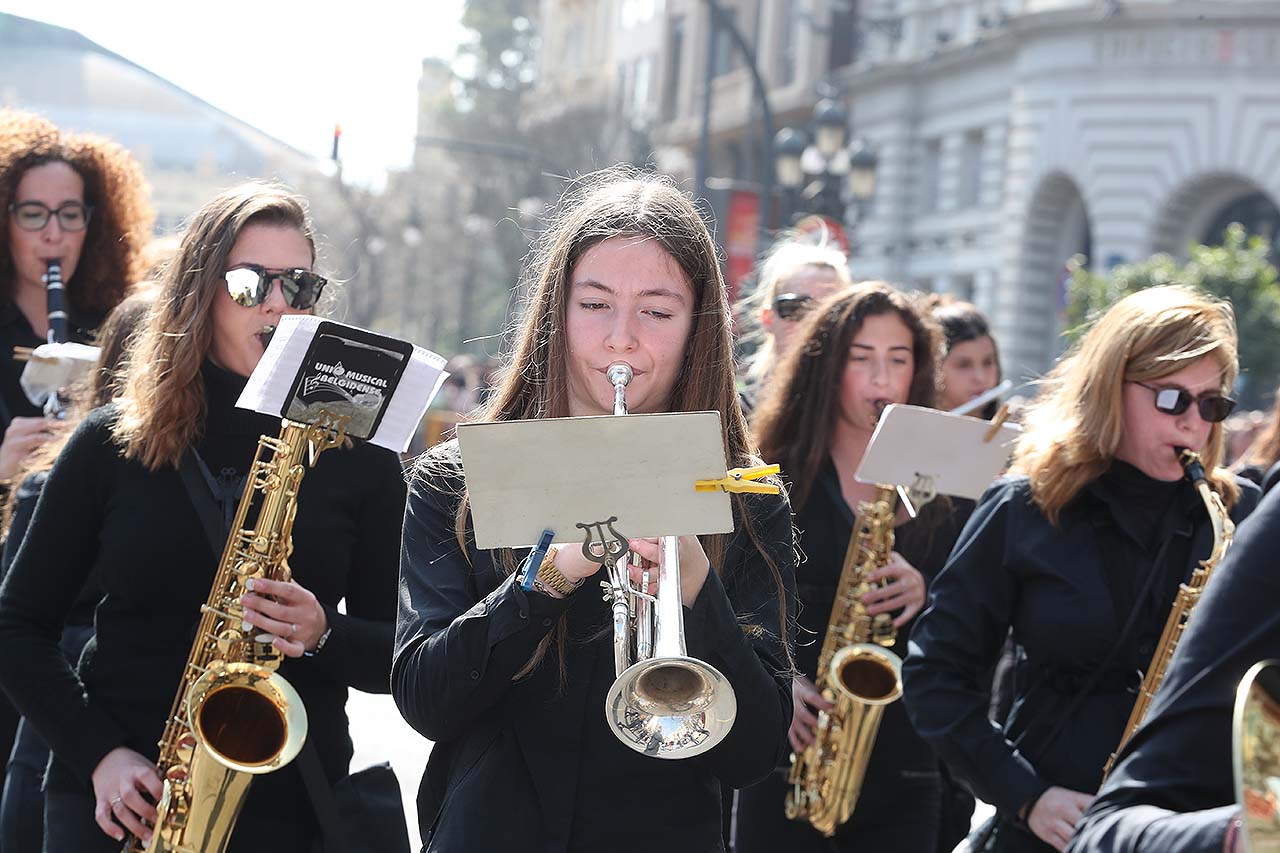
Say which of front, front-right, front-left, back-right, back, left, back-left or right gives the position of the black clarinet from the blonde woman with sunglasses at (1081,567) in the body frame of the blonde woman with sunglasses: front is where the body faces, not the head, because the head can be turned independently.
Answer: back-right

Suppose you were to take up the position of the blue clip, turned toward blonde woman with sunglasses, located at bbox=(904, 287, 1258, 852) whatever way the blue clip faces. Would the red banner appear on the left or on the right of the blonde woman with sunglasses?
left

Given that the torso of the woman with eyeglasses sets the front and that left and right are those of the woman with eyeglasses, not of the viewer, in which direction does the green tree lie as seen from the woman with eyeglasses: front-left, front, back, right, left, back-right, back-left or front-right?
back-left

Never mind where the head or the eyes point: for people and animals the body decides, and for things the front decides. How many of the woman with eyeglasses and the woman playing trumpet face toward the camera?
2

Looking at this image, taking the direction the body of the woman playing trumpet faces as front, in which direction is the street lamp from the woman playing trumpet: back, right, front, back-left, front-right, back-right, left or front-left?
back

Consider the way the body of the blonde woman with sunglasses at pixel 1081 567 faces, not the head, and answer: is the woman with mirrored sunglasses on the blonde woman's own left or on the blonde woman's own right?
on the blonde woman's own right

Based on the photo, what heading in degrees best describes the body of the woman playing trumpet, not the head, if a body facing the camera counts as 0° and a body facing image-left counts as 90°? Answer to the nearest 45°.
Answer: approximately 0°

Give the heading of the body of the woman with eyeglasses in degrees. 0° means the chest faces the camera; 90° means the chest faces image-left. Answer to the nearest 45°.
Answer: approximately 0°

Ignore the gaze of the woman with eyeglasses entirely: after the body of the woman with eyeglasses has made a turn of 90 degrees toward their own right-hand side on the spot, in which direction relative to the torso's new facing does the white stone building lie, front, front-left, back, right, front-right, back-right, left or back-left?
back-right

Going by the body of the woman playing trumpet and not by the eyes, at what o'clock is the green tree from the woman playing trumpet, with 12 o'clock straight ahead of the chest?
The green tree is roughly at 7 o'clock from the woman playing trumpet.
